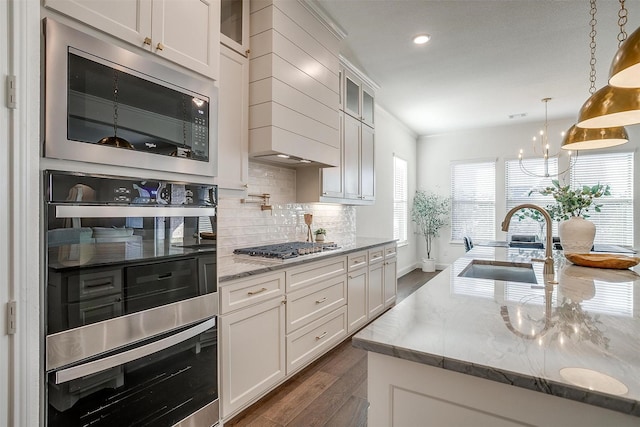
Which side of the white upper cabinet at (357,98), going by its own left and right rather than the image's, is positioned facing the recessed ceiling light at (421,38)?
front

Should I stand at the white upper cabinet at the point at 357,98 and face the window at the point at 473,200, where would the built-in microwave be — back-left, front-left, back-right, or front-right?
back-right

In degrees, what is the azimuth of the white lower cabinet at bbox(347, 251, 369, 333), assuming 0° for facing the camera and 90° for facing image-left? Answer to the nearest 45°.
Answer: approximately 315°

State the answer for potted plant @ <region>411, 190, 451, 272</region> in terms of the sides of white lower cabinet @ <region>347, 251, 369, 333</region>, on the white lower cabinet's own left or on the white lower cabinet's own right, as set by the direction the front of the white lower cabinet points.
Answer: on the white lower cabinet's own left

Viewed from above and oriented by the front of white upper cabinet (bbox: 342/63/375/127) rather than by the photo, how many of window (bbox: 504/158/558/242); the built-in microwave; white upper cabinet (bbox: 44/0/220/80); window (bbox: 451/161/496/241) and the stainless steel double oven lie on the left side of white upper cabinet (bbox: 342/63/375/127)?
2

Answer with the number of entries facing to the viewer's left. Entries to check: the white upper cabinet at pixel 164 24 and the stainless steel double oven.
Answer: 0

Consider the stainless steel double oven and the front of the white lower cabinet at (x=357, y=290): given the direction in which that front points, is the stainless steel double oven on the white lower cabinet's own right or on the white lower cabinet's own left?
on the white lower cabinet's own right

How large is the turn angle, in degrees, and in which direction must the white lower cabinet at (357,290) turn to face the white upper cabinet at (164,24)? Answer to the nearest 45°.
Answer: approximately 90° to its right

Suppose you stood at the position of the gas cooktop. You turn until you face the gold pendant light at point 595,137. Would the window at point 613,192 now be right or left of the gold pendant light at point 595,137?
left

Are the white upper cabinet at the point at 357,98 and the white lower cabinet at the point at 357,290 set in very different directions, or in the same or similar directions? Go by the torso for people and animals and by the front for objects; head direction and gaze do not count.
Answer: same or similar directions

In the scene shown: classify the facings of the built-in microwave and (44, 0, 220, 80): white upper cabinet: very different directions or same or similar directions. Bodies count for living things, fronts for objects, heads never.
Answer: same or similar directions

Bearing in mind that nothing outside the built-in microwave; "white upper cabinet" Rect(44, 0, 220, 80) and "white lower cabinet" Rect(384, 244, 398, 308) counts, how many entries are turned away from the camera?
0

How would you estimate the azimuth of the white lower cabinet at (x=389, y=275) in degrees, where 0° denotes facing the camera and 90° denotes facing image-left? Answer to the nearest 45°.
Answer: approximately 315°

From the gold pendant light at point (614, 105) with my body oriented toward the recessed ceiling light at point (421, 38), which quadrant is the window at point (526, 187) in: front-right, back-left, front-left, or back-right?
front-right

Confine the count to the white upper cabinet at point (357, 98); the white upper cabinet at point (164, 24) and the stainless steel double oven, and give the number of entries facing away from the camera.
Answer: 0

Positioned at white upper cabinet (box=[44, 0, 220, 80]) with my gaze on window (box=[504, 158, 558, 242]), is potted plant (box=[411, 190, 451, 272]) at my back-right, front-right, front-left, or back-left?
front-left

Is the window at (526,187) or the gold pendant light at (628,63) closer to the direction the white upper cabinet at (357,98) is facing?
the gold pendant light

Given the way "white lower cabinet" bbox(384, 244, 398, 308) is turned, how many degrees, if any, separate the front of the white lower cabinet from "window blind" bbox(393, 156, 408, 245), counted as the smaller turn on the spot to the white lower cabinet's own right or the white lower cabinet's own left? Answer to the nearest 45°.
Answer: approximately 135° to the white lower cabinet's own left

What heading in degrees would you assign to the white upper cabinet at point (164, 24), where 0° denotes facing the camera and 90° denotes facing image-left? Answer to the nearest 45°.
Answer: approximately 315°
